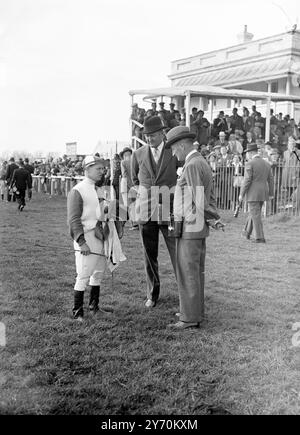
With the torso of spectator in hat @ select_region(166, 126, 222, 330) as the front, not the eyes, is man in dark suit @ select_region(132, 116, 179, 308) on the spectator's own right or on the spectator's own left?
on the spectator's own right

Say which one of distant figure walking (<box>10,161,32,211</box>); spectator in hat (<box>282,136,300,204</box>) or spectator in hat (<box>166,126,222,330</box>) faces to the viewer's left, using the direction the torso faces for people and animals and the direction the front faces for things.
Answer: spectator in hat (<box>166,126,222,330</box>)

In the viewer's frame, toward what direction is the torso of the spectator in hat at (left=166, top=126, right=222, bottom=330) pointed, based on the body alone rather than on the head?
to the viewer's left

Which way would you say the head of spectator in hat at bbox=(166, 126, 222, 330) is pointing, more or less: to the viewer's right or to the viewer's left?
to the viewer's left

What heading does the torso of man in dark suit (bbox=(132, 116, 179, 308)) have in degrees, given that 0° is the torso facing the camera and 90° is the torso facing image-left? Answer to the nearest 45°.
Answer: approximately 0°

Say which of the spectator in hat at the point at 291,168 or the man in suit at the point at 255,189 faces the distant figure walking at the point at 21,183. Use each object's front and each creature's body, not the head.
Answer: the man in suit

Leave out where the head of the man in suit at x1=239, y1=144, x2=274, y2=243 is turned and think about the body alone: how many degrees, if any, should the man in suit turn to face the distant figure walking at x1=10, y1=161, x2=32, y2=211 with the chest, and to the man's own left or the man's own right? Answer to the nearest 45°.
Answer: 0° — they already face them

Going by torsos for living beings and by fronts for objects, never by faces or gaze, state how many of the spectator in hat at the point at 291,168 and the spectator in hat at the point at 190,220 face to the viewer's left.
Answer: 1
